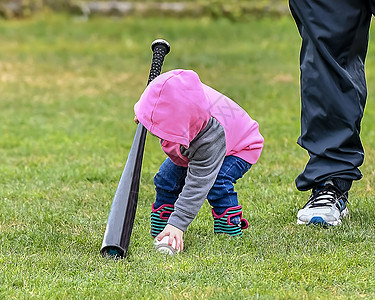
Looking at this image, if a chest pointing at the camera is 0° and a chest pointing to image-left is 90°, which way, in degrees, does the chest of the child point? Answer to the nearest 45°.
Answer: approximately 45°
